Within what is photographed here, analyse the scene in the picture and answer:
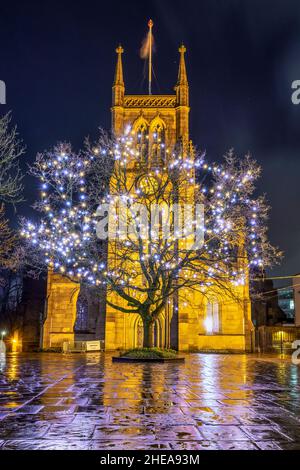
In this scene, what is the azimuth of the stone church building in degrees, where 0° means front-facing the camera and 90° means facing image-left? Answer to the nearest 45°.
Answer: approximately 0°

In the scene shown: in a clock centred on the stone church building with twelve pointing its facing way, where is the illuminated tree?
The illuminated tree is roughly at 12 o'clock from the stone church building.

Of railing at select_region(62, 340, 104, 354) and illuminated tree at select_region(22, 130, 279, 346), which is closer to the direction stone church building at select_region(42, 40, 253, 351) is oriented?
the illuminated tree
